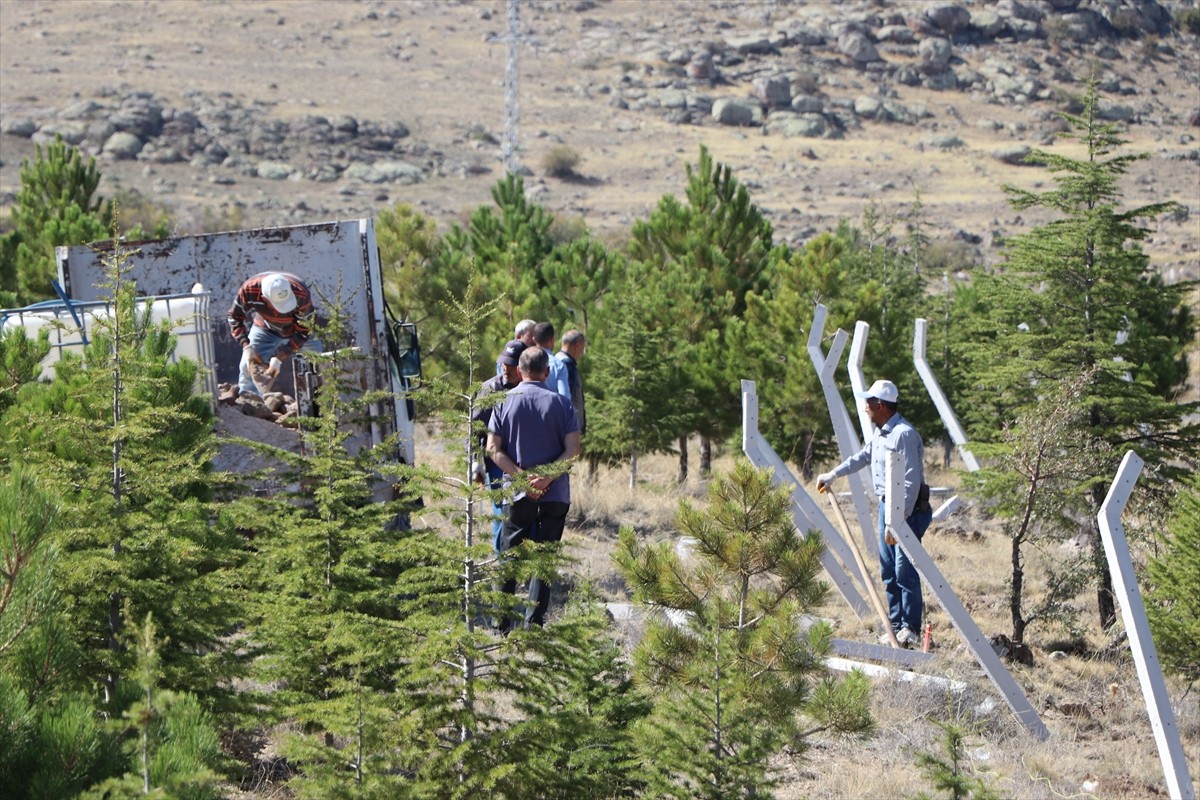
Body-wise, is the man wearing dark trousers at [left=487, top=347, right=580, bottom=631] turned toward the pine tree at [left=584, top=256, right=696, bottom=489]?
yes

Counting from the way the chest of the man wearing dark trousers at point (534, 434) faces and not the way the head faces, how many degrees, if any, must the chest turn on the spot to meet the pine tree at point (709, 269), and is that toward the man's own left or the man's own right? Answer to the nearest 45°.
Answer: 0° — they already face it

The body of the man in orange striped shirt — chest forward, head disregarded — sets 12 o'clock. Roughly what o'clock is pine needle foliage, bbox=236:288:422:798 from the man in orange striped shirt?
The pine needle foliage is roughly at 12 o'clock from the man in orange striped shirt.

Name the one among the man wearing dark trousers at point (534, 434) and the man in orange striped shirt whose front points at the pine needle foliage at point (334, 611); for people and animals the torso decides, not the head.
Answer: the man in orange striped shirt

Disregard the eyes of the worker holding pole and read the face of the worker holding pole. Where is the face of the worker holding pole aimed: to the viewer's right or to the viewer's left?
to the viewer's left

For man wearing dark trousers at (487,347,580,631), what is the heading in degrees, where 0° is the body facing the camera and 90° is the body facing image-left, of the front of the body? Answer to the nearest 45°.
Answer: approximately 180°

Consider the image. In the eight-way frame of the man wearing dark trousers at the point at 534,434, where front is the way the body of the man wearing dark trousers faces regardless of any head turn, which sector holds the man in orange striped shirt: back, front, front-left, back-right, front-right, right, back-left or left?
front-left

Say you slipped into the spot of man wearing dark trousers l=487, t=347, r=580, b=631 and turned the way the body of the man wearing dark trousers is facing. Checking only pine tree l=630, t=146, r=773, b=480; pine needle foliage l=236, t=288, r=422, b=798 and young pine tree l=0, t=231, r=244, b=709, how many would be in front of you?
1

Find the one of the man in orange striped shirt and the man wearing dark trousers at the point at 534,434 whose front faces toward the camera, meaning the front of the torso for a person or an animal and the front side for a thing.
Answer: the man in orange striped shirt

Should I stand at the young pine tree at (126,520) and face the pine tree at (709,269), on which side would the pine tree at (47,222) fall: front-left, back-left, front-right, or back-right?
front-left

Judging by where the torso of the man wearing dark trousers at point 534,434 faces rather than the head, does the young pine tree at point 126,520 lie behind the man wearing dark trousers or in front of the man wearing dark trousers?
behind

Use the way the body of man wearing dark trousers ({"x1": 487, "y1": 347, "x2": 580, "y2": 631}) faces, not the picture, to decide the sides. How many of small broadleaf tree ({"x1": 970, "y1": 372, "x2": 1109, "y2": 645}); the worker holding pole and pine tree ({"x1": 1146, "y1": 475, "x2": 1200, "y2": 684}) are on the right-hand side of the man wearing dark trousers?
3

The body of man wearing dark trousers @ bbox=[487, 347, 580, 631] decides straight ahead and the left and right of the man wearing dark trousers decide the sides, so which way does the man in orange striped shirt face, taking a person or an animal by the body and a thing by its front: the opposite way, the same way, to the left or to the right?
the opposite way

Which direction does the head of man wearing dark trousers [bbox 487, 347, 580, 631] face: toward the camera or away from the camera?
away from the camera

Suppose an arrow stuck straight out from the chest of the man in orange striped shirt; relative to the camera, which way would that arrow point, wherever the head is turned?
toward the camera

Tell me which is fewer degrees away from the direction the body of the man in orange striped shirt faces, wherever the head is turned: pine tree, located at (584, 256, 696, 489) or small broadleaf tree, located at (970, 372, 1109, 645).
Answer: the small broadleaf tree

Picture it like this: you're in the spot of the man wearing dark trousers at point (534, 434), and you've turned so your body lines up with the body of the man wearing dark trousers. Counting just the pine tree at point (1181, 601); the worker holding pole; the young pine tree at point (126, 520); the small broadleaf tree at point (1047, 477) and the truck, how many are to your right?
3

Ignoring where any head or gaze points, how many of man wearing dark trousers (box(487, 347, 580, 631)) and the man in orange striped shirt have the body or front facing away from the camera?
1

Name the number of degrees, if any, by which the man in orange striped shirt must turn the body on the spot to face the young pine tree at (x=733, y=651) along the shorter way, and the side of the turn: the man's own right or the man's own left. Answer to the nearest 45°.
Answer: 0° — they already face it

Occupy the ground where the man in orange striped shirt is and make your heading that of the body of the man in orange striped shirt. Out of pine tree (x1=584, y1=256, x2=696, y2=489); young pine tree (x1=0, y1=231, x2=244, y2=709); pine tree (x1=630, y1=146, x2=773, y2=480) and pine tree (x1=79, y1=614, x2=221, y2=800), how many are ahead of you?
2
